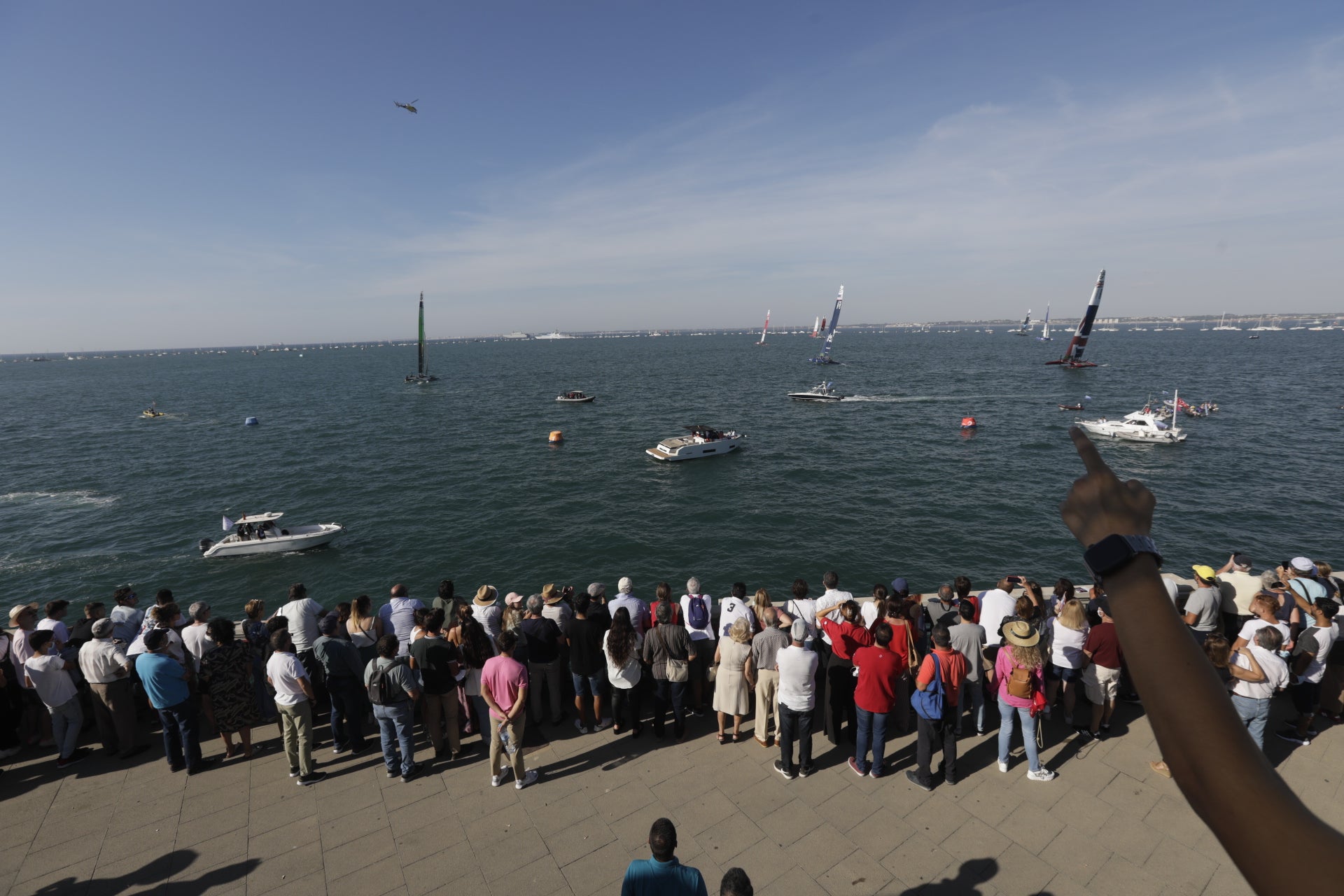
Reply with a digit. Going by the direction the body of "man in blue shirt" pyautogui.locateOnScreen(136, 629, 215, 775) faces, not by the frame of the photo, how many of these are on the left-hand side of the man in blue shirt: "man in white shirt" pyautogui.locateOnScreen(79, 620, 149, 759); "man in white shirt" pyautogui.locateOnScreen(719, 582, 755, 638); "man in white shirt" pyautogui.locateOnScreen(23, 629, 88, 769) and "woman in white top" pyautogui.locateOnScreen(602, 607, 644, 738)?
2

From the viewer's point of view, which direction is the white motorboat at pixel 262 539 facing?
to the viewer's right

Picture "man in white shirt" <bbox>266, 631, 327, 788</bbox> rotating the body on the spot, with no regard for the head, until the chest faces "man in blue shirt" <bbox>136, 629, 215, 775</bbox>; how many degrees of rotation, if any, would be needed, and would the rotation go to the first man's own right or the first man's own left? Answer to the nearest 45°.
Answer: approximately 90° to the first man's own left

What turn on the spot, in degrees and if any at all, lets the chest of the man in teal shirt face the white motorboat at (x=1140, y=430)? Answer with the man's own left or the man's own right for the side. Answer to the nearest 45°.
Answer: approximately 45° to the man's own right

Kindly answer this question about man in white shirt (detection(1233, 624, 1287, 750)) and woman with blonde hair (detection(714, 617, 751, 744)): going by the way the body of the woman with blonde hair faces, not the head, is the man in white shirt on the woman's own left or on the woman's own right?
on the woman's own right

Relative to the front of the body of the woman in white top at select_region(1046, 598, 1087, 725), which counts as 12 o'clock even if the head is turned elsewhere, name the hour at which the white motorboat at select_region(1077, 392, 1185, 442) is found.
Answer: The white motorboat is roughly at 12 o'clock from the woman in white top.

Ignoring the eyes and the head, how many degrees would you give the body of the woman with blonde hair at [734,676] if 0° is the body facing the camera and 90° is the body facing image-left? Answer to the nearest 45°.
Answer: approximately 180°

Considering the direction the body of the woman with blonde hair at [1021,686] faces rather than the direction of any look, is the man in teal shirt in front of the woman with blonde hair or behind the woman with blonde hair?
behind

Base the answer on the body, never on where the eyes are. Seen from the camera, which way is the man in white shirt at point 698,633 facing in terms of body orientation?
away from the camera

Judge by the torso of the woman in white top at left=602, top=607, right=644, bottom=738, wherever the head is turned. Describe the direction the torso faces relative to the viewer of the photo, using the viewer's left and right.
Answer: facing away from the viewer

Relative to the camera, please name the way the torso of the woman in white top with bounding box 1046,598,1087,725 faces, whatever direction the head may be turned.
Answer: away from the camera

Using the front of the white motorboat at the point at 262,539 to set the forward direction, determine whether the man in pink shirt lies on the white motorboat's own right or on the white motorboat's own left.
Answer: on the white motorboat's own right
